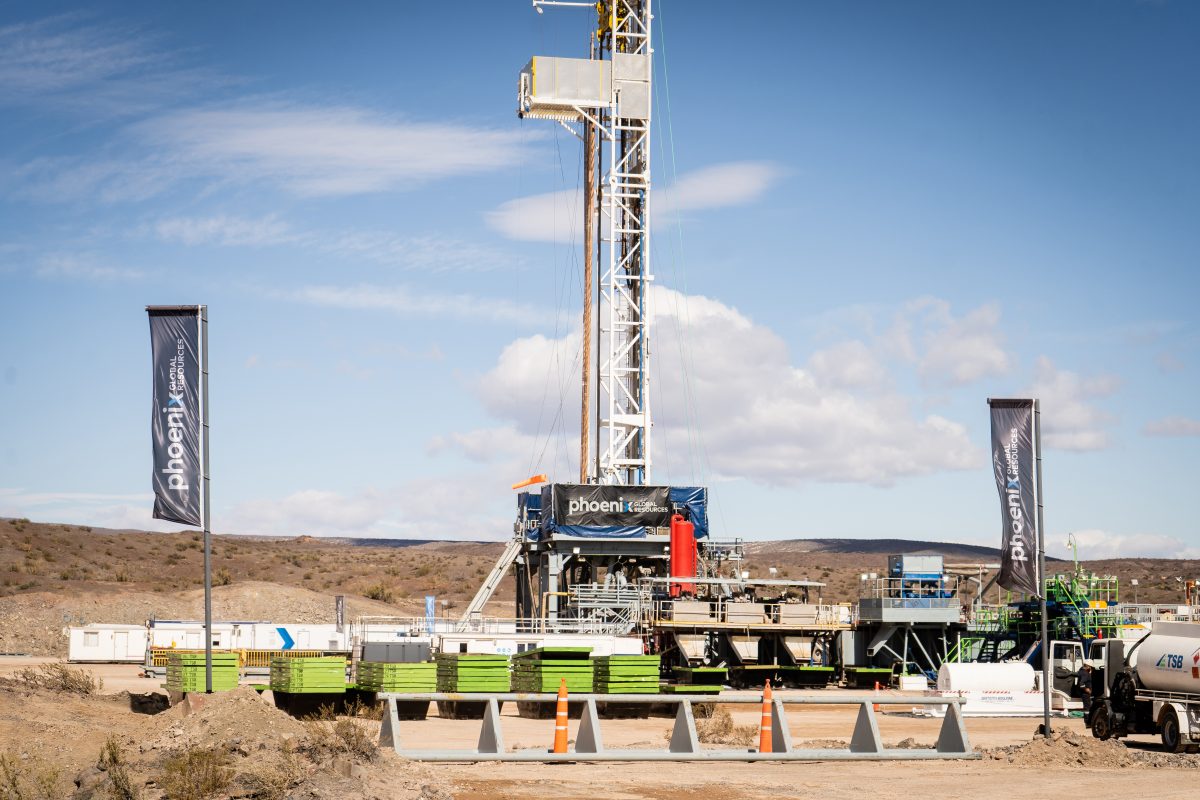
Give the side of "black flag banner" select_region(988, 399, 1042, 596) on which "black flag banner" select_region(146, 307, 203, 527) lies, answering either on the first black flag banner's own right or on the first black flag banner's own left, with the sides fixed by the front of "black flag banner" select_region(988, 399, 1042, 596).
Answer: on the first black flag banner's own right

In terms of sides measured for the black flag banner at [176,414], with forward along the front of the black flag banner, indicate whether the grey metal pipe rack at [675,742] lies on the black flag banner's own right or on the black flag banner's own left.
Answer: on the black flag banner's own left

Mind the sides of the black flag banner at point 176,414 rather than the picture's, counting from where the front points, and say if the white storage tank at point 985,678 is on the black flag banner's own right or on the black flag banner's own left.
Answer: on the black flag banner's own left
